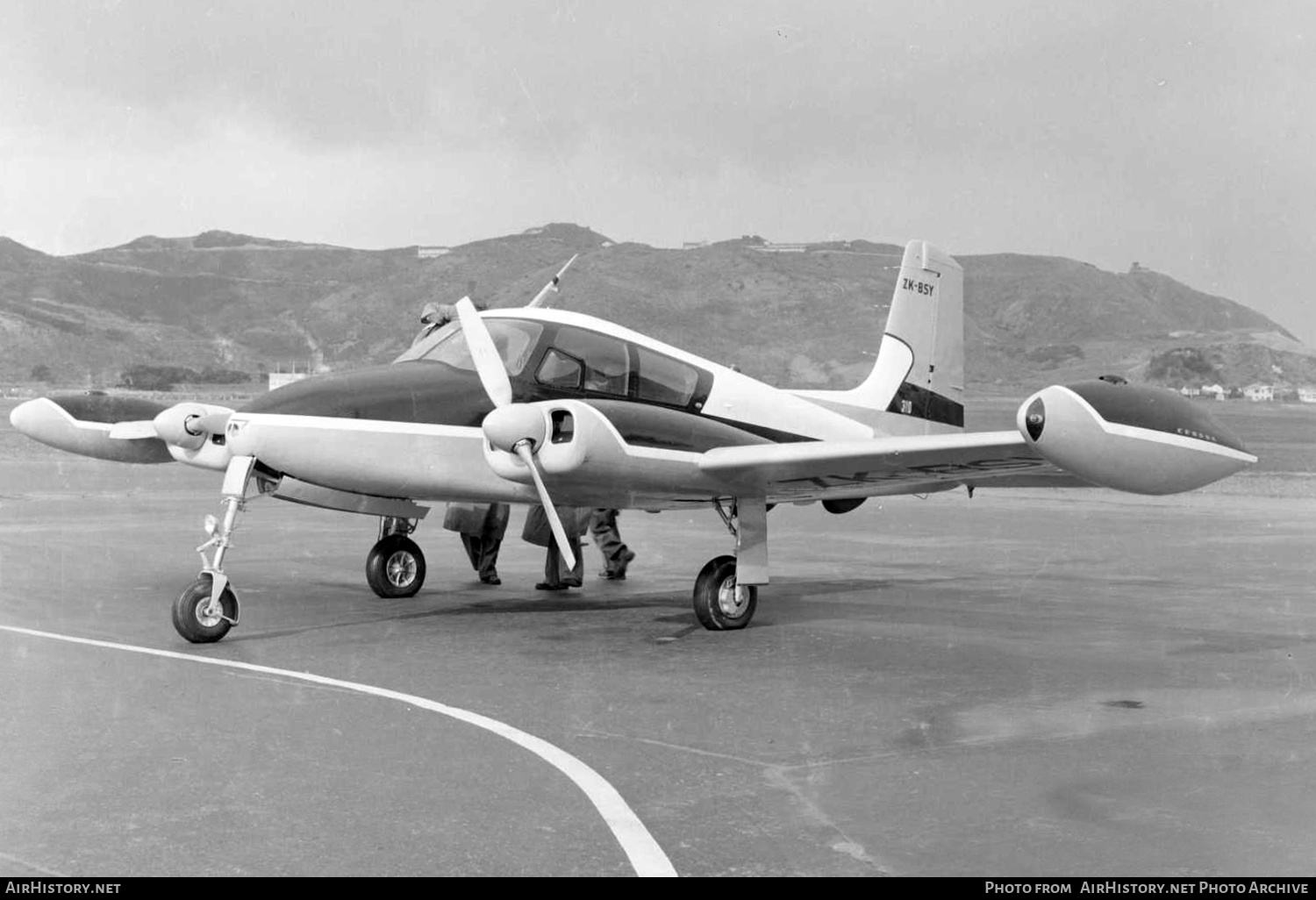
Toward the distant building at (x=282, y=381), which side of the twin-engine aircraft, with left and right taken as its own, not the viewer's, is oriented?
right

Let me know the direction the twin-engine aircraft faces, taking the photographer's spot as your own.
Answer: facing the viewer and to the left of the viewer

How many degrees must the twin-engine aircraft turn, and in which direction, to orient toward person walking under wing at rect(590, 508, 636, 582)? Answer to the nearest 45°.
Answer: approximately 135° to its right
